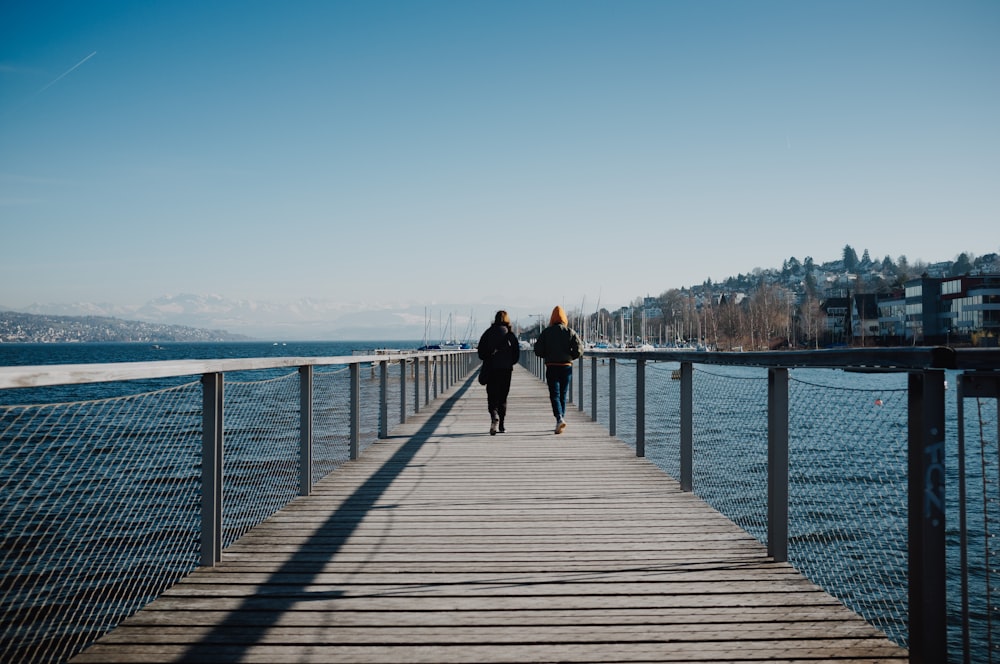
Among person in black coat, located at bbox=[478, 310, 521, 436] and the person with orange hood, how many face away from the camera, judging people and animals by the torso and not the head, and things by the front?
2

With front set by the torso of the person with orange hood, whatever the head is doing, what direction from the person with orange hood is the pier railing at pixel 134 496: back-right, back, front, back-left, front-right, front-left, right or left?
back-left

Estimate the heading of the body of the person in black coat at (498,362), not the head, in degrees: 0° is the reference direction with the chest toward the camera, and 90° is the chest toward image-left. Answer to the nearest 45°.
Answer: approximately 180°

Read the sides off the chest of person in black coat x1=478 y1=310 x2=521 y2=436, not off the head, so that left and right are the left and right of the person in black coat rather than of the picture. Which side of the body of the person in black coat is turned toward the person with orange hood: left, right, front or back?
right

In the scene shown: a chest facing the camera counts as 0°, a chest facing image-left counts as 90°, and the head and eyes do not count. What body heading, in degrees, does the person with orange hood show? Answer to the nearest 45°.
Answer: approximately 180°

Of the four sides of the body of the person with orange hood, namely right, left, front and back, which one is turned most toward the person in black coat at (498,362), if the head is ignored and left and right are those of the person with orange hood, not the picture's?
left

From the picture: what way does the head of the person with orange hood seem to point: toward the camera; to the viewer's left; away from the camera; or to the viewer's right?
away from the camera
